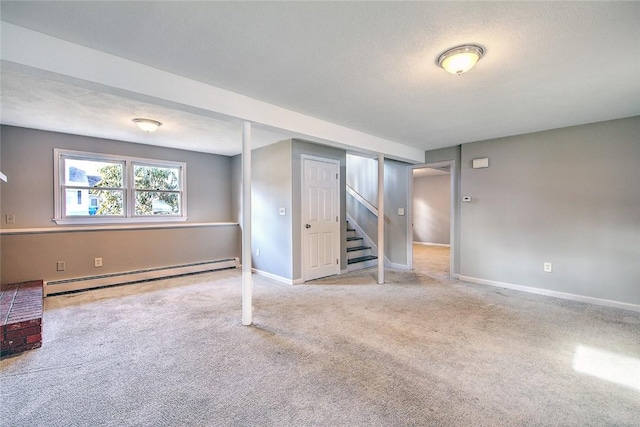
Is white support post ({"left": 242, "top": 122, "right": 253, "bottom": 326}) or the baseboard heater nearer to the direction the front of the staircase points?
the white support post

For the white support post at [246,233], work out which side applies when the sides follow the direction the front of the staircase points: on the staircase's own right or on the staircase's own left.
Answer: on the staircase's own right

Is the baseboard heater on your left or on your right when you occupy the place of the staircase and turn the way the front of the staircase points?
on your right

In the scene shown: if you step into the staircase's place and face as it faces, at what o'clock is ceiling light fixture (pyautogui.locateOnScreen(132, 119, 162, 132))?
The ceiling light fixture is roughly at 3 o'clock from the staircase.

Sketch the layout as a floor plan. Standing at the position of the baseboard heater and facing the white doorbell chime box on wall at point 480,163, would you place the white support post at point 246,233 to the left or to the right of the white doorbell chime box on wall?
right

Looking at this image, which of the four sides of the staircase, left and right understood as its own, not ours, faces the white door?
right

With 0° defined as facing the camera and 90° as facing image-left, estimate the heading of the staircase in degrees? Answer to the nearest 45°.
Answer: approximately 315°
